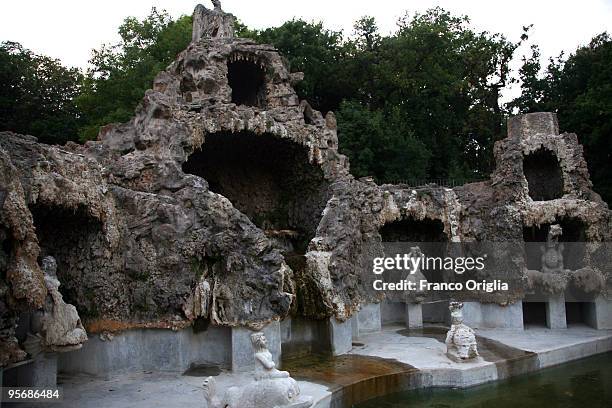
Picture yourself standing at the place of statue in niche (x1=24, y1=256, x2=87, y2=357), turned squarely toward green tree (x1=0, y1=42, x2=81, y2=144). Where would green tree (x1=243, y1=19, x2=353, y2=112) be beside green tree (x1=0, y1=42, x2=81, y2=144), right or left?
right

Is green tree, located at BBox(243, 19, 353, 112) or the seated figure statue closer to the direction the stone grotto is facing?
the seated figure statue

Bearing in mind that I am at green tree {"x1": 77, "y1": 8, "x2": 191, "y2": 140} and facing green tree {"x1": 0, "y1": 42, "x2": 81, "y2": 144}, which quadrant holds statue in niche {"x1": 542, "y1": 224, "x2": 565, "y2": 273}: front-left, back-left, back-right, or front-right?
back-left

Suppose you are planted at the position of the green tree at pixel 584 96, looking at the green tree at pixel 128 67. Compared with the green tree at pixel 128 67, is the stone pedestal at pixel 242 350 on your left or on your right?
left

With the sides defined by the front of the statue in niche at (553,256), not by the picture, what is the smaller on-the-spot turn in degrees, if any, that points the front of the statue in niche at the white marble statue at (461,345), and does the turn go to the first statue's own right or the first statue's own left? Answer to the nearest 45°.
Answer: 0° — it already faces it

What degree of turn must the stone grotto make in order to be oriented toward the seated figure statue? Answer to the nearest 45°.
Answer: approximately 45° to its right

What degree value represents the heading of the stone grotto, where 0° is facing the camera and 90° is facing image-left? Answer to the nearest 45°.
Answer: approximately 315°

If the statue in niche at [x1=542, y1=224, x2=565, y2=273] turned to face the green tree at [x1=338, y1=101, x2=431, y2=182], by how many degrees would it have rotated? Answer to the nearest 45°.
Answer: approximately 135° to its right

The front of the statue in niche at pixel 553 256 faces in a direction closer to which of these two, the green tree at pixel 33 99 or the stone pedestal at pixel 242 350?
the stone pedestal

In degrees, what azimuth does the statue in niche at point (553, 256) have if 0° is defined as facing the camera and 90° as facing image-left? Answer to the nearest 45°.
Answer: approximately 0°

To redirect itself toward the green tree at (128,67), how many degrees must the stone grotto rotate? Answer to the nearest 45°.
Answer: approximately 180°

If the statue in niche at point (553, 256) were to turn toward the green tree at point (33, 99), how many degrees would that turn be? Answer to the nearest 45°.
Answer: approximately 90° to its right

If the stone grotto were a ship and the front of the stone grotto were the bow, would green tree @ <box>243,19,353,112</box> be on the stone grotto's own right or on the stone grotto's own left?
on the stone grotto's own left

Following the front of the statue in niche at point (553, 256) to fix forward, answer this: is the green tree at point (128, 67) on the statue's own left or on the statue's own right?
on the statue's own right

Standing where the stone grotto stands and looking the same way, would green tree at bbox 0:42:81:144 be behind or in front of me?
behind

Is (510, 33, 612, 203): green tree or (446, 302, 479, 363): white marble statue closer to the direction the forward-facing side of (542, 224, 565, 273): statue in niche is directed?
the white marble statue
